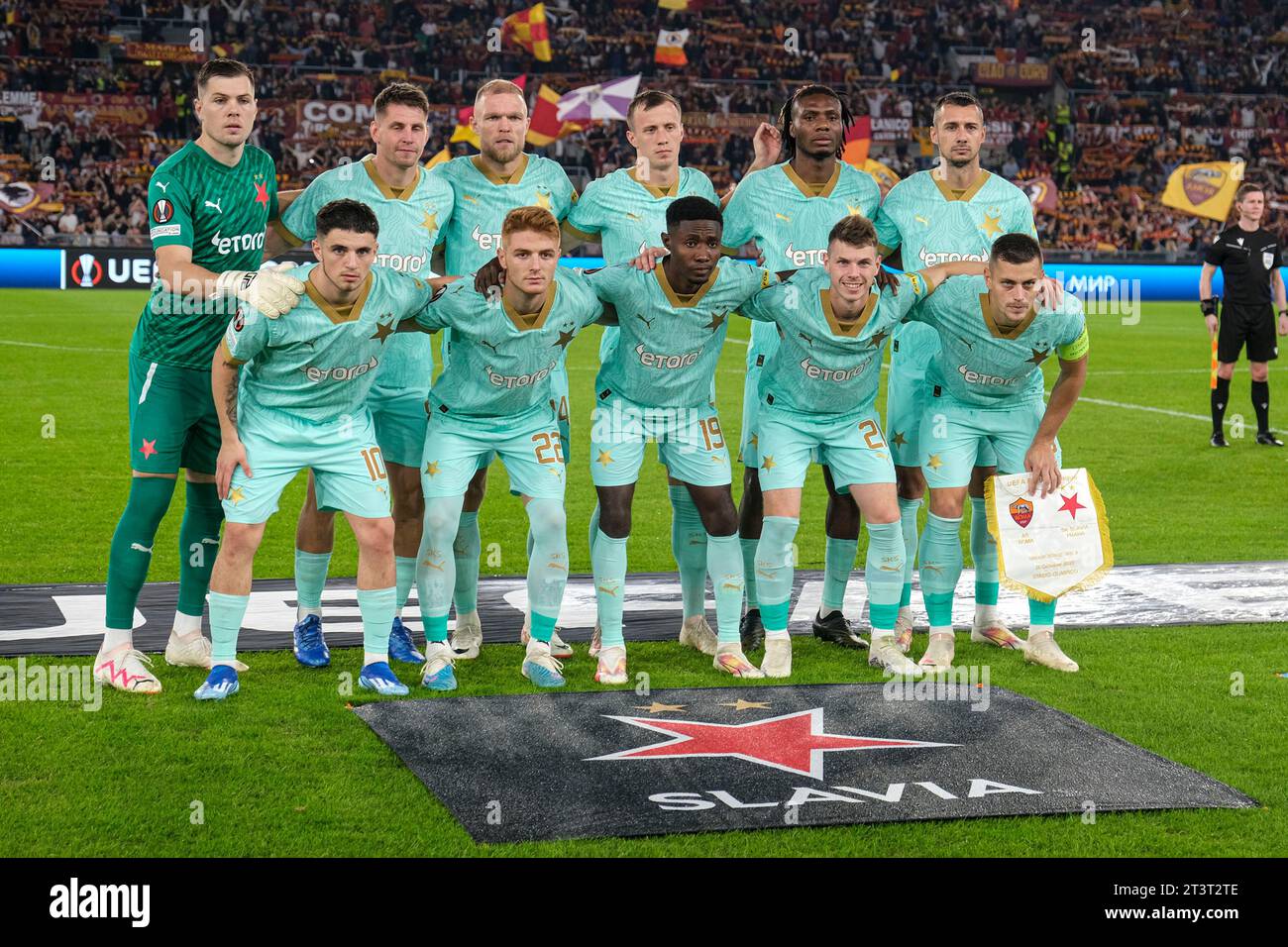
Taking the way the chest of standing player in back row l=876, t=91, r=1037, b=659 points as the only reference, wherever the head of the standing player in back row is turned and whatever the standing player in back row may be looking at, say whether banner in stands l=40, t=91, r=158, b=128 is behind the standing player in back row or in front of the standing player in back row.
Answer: behind

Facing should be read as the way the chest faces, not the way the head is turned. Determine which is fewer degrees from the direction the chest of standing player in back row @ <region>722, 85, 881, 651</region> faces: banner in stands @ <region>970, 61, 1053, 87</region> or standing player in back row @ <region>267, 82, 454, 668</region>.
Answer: the standing player in back row

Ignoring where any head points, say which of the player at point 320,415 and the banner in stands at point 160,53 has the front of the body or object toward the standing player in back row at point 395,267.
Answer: the banner in stands

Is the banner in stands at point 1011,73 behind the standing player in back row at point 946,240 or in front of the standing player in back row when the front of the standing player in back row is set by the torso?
behind

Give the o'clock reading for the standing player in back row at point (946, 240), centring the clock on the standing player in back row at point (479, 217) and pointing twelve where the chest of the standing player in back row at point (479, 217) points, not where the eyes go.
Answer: the standing player in back row at point (946, 240) is roughly at 9 o'clock from the standing player in back row at point (479, 217).

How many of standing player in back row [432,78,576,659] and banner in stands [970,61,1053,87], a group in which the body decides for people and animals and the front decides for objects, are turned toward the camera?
2

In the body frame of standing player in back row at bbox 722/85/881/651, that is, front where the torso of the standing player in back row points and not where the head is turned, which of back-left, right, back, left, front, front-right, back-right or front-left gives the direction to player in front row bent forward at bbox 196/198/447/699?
front-right

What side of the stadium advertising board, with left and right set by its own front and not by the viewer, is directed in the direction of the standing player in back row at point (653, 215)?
front

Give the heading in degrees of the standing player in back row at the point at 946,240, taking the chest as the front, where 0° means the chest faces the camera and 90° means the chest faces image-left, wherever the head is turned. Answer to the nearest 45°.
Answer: approximately 0°

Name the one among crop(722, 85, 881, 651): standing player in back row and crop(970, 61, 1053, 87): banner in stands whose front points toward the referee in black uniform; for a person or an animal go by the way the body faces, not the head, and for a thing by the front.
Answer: the banner in stands

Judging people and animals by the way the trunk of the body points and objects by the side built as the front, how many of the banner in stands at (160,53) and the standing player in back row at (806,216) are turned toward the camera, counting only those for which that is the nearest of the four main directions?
2

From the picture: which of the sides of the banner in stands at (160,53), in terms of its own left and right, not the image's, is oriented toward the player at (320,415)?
front
